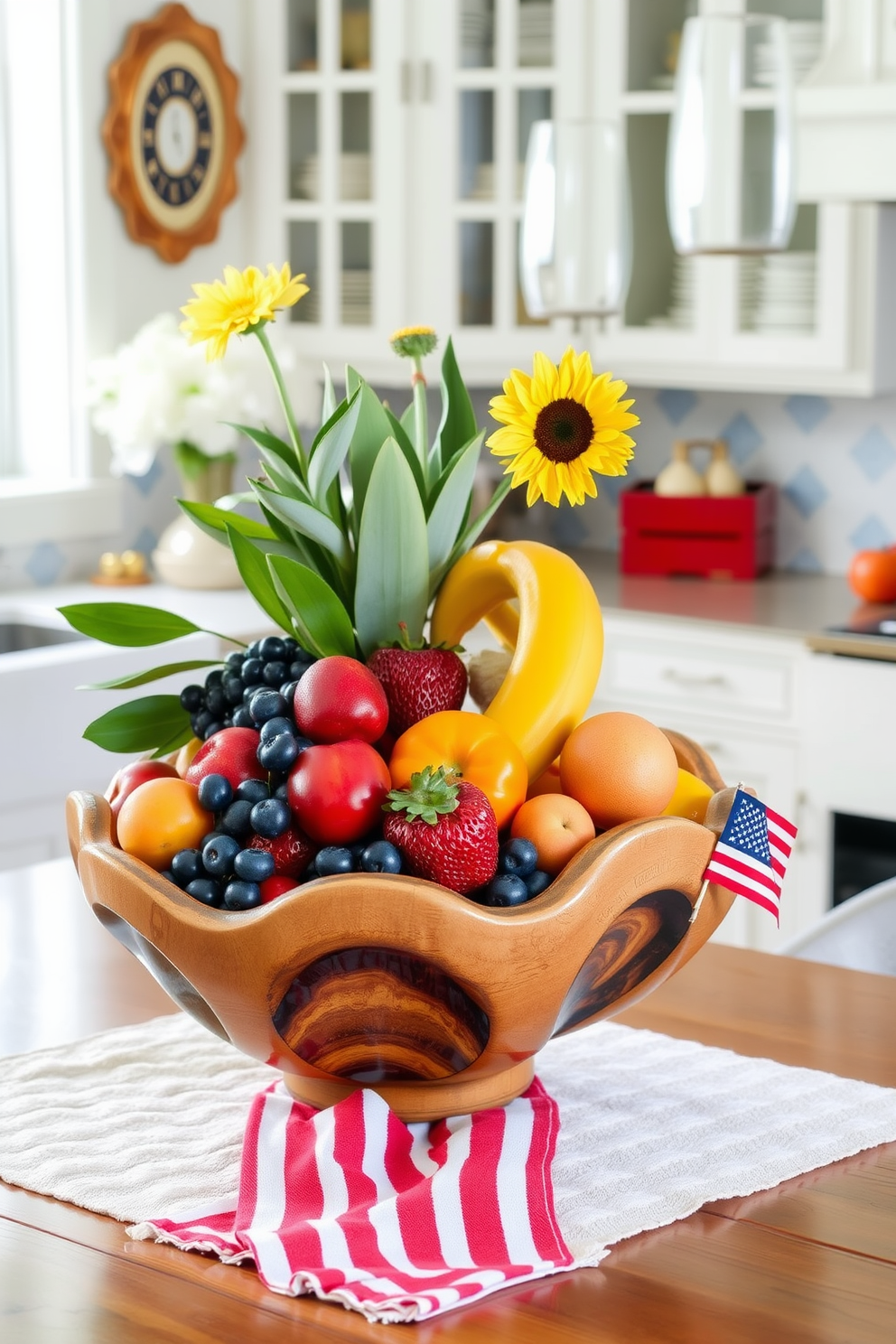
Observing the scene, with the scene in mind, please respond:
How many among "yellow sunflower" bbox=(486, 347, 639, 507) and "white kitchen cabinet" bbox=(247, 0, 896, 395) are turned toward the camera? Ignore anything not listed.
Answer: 2

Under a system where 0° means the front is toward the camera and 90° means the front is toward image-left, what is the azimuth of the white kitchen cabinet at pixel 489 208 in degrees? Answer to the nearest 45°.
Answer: approximately 0°

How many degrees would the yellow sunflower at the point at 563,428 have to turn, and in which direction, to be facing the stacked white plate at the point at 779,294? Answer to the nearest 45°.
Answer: approximately 180°

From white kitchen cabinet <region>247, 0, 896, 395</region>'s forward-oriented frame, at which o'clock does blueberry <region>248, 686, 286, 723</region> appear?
The blueberry is roughly at 12 o'clock from the white kitchen cabinet.

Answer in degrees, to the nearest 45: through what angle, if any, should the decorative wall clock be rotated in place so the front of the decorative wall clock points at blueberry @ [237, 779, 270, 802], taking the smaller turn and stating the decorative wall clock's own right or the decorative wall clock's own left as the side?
approximately 45° to the decorative wall clock's own right
